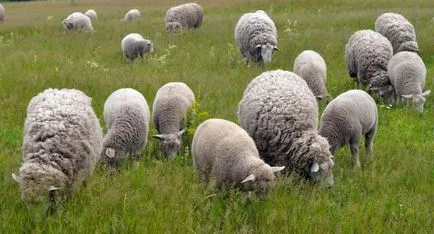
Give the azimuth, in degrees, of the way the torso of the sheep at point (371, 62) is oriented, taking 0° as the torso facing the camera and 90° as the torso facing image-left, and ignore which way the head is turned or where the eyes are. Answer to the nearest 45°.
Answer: approximately 315°

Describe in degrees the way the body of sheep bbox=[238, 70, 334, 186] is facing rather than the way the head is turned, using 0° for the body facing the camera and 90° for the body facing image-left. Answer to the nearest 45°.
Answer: approximately 315°

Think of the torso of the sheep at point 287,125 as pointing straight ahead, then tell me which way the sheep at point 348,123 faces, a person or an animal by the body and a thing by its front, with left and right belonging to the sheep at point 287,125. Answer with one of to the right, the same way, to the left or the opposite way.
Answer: to the right

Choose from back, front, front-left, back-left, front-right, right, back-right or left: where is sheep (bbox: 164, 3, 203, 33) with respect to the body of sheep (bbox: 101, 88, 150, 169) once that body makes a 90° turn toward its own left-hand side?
back-left

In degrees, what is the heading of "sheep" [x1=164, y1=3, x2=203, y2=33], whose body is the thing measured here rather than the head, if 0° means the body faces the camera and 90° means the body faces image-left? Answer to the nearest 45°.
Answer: approximately 45°

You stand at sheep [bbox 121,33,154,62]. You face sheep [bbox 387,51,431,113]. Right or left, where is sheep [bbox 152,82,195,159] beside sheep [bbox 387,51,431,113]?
right

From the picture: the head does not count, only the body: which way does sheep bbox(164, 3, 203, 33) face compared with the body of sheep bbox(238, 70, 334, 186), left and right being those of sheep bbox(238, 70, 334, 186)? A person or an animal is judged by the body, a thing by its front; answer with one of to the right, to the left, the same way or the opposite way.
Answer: to the right

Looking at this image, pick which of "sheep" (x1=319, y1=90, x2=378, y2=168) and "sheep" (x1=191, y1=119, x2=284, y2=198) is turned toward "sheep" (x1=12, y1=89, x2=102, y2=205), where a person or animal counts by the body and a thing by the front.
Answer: "sheep" (x1=319, y1=90, x2=378, y2=168)

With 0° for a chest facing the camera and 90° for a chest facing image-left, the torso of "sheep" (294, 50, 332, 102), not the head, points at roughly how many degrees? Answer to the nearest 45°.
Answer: approximately 315°

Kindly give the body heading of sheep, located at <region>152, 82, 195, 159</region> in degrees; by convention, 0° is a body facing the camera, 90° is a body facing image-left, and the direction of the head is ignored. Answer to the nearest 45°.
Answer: approximately 0°

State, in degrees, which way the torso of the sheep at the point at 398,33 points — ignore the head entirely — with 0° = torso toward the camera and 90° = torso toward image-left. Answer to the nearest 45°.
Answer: approximately 315°
